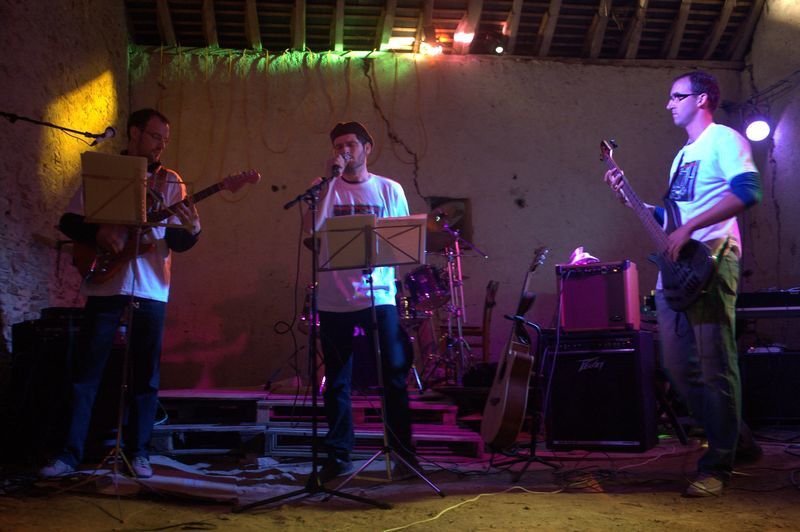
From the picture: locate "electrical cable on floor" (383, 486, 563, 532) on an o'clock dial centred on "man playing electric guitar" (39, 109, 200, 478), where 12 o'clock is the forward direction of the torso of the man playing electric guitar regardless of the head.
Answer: The electrical cable on floor is roughly at 10 o'clock from the man playing electric guitar.

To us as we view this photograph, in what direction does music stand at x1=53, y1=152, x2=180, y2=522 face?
facing away from the viewer

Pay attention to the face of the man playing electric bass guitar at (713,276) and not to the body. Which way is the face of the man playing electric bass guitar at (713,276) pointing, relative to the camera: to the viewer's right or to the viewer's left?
to the viewer's left

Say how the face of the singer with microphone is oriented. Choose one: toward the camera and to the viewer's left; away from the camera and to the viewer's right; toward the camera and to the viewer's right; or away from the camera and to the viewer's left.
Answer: toward the camera and to the viewer's left

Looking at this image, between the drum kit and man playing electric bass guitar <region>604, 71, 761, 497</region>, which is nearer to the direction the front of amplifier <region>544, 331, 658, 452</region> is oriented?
the man playing electric bass guitar

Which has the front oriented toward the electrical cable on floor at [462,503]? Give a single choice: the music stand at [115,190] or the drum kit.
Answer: the drum kit

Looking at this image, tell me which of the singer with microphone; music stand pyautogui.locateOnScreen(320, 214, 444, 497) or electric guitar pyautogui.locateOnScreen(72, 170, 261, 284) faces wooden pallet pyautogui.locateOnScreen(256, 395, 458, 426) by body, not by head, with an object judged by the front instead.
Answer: the music stand

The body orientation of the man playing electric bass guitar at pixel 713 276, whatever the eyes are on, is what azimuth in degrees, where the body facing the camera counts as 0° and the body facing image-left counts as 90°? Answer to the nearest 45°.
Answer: approximately 45°

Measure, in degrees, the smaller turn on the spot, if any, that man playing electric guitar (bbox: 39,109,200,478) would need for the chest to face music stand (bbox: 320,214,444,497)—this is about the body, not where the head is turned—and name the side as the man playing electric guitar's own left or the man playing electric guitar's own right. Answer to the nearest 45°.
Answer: approximately 45° to the man playing electric guitar's own left
